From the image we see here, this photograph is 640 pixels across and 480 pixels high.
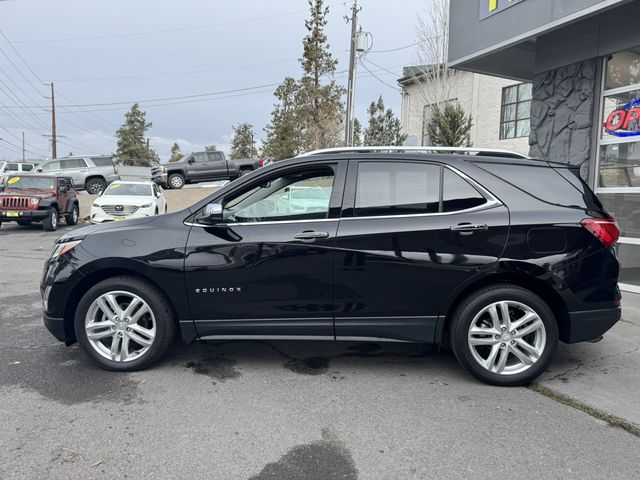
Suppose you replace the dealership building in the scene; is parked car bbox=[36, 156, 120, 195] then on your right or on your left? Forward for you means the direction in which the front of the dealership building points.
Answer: on your right

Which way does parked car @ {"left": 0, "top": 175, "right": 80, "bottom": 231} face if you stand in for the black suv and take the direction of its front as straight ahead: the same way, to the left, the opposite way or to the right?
to the left

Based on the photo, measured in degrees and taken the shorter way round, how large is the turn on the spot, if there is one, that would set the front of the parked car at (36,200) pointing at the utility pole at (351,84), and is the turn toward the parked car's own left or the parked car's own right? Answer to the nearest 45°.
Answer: approximately 135° to the parked car's own left

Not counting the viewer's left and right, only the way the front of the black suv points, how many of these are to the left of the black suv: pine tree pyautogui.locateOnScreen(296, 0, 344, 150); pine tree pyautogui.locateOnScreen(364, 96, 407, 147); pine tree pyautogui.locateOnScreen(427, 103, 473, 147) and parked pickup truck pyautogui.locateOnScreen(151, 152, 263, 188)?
0

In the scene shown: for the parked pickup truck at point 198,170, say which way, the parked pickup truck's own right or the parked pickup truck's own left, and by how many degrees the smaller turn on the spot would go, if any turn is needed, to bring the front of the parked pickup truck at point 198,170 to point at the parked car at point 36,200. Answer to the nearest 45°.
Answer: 0° — it already faces it

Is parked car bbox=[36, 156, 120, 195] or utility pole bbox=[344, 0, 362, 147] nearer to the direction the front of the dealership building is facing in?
the parked car

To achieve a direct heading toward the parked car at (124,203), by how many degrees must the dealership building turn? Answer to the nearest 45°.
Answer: approximately 45° to its right

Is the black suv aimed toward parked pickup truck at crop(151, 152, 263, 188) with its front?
no

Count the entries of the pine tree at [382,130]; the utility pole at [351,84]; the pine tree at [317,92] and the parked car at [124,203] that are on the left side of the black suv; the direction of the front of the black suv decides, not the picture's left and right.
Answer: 0

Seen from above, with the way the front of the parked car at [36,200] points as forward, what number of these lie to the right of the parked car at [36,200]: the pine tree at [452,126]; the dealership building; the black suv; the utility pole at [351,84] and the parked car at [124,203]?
0

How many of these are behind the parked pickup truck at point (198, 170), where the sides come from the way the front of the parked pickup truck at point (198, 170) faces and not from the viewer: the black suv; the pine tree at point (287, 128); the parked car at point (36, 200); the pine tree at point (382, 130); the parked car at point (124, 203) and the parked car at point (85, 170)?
2

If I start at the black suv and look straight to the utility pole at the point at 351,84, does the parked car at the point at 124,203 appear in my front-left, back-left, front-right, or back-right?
front-left

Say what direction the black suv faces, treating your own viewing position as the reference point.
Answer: facing to the left of the viewer

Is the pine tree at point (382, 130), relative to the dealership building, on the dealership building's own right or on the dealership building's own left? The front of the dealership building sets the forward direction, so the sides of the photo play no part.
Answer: on the dealership building's own right

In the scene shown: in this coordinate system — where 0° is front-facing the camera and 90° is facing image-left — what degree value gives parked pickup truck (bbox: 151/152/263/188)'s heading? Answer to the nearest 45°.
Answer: approximately 45°

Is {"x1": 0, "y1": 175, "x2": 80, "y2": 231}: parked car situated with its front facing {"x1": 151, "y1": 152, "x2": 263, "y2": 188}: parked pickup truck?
no

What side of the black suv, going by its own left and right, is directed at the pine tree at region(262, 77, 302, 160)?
right

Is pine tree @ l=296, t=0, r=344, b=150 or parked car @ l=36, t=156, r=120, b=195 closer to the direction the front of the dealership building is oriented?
the parked car

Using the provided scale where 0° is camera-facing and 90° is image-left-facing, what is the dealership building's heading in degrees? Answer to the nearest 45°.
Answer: approximately 45°

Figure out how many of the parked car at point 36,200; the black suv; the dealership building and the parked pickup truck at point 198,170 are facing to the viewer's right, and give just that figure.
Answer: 0

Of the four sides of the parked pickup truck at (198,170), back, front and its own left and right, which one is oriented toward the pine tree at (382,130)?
back
